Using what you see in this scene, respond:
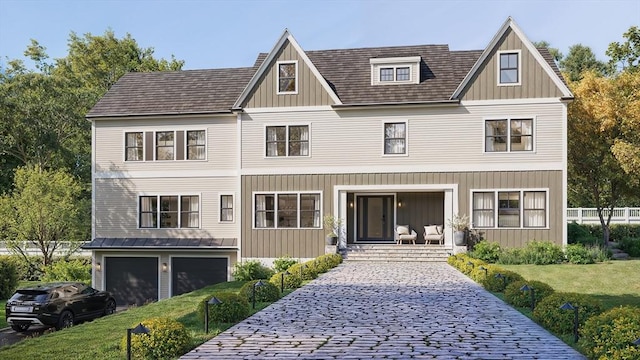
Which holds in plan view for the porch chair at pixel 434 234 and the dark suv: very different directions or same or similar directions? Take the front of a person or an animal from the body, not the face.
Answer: very different directions

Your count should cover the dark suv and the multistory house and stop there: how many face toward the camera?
1

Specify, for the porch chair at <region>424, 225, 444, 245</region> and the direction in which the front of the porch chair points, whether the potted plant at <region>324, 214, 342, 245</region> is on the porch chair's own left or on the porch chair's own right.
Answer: on the porch chair's own right

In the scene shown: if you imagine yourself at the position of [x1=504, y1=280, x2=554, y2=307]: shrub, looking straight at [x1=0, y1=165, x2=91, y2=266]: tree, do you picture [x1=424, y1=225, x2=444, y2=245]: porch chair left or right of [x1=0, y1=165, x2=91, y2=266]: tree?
right

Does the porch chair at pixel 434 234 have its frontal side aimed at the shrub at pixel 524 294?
yes

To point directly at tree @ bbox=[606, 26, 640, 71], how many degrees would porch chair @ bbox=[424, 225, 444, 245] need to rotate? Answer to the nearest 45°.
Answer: approximately 135° to its left

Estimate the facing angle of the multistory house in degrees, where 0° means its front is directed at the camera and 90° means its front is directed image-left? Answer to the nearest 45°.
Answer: approximately 0°
